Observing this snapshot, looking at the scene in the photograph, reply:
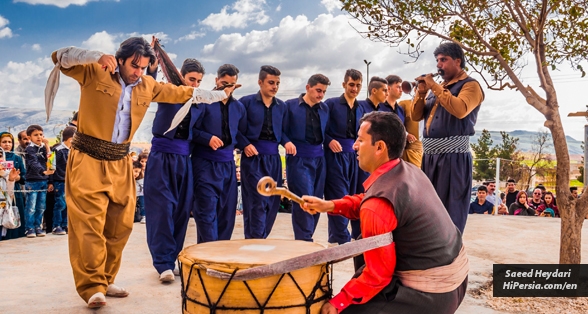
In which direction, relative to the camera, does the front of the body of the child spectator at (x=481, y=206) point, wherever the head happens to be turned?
toward the camera

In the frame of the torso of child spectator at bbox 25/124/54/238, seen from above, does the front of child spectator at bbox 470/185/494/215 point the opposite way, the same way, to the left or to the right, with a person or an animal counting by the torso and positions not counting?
to the right

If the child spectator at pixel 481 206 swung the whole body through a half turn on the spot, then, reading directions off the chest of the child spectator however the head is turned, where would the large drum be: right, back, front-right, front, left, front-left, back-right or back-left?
back

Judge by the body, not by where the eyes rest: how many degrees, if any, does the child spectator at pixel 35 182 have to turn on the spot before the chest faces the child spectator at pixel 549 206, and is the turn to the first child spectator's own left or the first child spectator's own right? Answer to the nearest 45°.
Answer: approximately 45° to the first child spectator's own left

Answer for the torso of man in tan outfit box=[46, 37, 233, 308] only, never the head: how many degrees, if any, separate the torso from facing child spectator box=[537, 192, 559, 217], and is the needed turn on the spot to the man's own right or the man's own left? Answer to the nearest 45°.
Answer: approximately 90° to the man's own left

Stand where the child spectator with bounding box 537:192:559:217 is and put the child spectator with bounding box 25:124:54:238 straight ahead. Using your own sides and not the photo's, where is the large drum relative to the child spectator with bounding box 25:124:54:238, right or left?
left

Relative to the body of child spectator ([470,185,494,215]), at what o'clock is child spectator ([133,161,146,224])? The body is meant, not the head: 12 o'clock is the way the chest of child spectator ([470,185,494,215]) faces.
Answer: child spectator ([133,161,146,224]) is roughly at 2 o'clock from child spectator ([470,185,494,215]).

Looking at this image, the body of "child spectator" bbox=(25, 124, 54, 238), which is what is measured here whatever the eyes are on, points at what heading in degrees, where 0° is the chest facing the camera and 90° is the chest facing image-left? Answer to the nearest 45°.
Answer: approximately 315°

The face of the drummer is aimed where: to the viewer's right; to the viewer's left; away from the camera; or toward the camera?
to the viewer's left

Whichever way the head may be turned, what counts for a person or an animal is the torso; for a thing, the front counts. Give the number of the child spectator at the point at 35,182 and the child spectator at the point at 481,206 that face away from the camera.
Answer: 0

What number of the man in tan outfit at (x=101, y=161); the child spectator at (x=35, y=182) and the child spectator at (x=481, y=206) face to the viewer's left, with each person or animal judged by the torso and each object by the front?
0

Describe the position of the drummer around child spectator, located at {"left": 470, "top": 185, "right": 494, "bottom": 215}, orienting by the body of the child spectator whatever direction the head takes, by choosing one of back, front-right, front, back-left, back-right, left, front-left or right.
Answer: front

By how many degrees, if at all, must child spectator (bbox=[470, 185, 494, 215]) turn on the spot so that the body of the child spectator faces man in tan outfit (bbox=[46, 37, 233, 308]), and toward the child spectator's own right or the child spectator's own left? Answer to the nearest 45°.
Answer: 0° — they already face them

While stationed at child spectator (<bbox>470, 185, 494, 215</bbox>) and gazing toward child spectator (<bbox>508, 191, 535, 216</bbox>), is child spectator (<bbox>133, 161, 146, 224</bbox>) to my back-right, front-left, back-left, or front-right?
back-right

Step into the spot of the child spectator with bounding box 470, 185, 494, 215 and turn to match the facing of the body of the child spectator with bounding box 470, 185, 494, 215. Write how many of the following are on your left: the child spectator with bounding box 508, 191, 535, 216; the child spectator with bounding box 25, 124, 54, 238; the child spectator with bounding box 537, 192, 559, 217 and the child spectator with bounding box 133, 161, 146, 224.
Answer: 2
